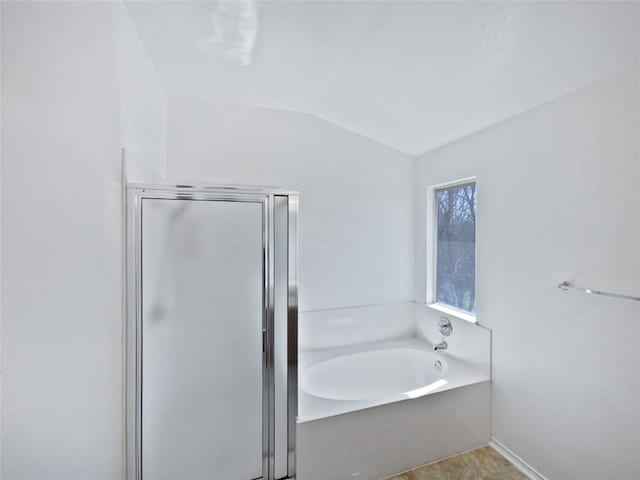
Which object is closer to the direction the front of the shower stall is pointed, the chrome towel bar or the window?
the chrome towel bar

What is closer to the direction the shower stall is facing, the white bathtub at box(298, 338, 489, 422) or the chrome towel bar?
the chrome towel bar

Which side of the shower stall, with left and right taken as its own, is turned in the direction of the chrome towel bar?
left

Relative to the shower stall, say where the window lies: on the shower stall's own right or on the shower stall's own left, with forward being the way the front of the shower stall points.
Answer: on the shower stall's own left

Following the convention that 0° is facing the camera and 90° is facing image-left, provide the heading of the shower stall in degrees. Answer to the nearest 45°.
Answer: approximately 0°

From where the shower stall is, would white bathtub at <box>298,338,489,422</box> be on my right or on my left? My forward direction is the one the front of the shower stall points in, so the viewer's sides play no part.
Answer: on my left
